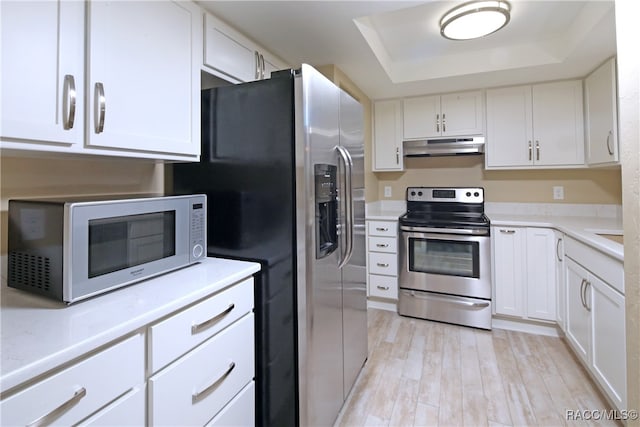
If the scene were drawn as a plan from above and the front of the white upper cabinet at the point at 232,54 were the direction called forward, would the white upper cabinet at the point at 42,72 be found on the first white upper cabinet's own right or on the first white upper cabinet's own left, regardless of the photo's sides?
on the first white upper cabinet's own right

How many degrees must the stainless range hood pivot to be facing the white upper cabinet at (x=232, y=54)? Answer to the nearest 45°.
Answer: approximately 45° to its right
